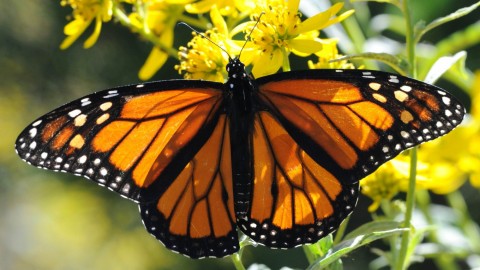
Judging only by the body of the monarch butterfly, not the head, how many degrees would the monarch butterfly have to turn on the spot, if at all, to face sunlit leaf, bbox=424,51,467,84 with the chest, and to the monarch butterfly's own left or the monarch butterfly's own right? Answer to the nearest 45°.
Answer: approximately 90° to the monarch butterfly's own right

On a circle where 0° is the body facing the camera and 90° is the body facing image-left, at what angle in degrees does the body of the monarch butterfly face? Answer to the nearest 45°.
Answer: approximately 180°
